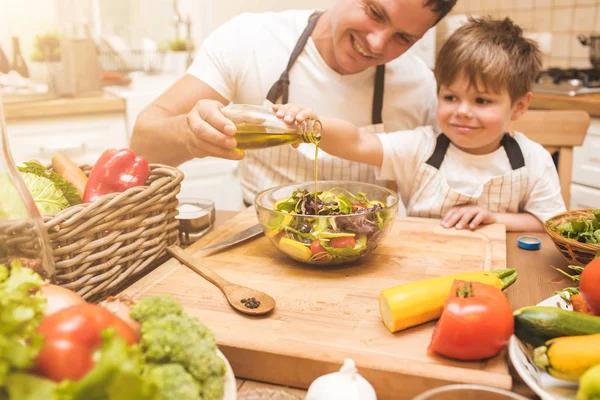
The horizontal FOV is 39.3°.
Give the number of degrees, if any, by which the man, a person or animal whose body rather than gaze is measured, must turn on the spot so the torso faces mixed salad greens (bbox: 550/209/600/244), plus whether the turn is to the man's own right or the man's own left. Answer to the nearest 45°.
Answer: approximately 45° to the man's own left

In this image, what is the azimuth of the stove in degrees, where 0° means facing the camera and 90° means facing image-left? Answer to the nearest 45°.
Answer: approximately 0°

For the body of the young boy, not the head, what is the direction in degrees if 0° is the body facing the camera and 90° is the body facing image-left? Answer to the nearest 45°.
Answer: approximately 45°

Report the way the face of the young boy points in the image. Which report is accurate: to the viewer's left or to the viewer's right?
to the viewer's left

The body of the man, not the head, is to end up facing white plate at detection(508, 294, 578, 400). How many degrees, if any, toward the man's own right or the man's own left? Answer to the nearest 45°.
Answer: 0° — they already face it

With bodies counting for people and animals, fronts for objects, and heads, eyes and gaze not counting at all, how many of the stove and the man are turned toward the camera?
2
